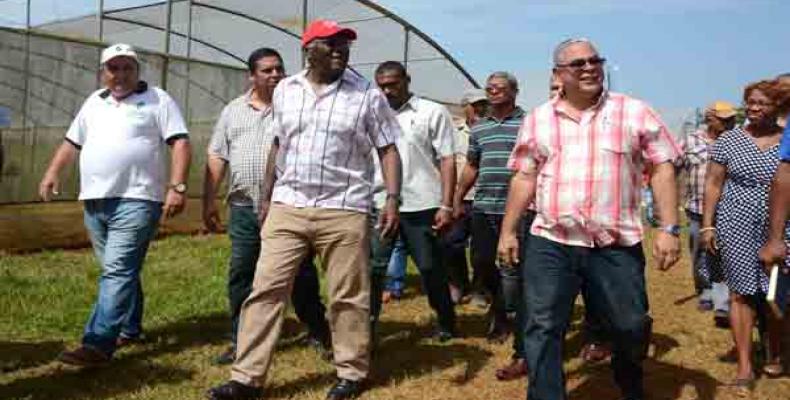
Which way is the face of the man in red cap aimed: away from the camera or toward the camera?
toward the camera

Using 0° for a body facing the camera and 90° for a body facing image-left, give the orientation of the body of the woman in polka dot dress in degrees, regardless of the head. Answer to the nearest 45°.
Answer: approximately 0°

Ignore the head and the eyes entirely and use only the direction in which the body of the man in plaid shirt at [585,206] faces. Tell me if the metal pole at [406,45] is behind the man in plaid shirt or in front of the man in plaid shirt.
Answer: behind

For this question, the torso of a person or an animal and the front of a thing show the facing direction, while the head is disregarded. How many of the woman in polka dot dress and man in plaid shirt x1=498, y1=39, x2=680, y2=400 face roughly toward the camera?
2

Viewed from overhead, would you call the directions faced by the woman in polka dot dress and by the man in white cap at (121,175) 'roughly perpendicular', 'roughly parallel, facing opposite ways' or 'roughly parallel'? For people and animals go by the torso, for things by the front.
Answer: roughly parallel

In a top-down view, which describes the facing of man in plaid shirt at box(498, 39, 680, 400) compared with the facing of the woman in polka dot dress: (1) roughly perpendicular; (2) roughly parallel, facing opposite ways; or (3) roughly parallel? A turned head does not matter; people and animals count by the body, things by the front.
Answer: roughly parallel

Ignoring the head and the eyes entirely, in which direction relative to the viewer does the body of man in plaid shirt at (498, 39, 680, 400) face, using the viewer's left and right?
facing the viewer

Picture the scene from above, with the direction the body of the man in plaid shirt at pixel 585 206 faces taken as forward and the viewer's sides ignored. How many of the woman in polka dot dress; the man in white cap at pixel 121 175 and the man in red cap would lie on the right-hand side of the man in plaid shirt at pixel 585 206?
2

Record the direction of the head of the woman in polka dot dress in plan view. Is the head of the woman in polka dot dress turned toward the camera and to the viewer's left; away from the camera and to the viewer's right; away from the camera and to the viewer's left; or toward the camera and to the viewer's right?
toward the camera and to the viewer's left

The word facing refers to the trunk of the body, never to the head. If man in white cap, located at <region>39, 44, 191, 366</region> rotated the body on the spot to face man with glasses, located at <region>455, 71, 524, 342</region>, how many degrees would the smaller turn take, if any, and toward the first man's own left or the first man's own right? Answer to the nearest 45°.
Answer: approximately 135° to the first man's own left

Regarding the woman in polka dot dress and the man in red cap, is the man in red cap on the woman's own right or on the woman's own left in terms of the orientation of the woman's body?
on the woman's own right

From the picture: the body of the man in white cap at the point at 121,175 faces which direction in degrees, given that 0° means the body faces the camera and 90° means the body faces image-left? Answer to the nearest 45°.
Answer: approximately 45°
